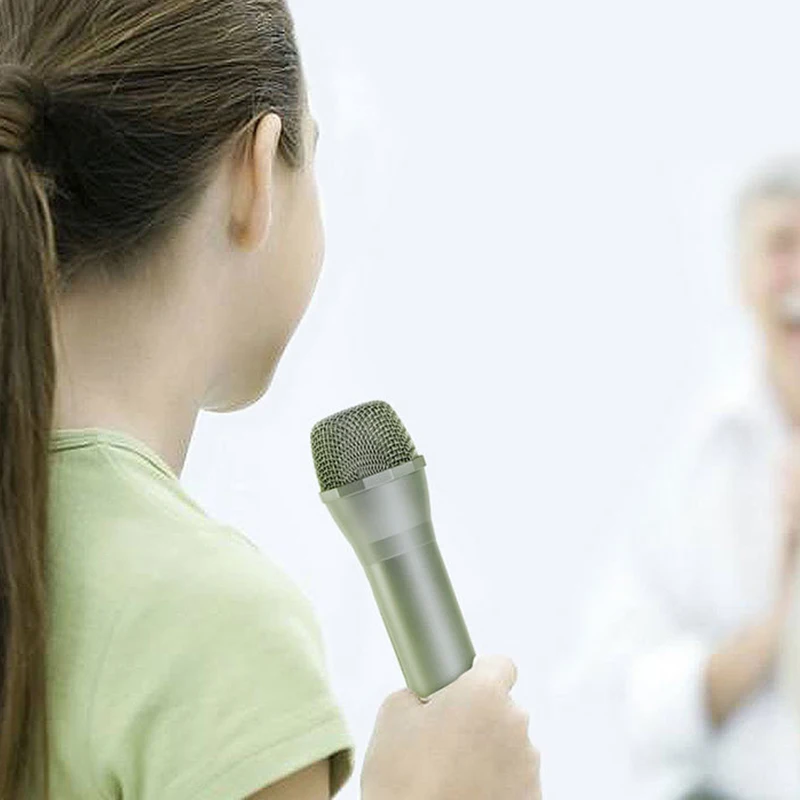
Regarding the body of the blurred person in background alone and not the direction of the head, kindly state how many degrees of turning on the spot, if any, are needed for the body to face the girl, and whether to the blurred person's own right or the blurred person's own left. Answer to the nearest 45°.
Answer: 0° — they already face them

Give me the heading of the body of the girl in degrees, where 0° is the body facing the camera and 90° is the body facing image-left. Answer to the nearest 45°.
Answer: approximately 225°

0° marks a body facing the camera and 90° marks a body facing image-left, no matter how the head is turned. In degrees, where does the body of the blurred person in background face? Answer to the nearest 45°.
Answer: approximately 0°

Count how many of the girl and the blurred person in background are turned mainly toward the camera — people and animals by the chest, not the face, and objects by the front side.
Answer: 1

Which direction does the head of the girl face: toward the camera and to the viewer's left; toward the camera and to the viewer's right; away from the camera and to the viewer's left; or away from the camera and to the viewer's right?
away from the camera and to the viewer's right

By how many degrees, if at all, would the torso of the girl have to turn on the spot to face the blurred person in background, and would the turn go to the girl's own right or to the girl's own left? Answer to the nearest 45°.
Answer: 0° — they already face them
